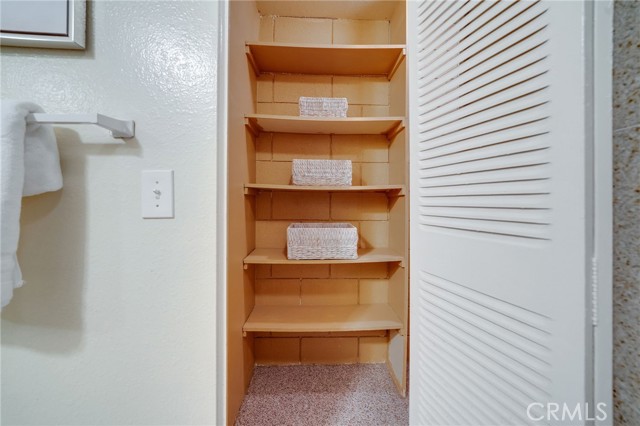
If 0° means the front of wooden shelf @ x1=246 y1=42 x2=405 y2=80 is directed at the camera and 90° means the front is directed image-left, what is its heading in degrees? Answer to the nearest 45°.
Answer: approximately 0°

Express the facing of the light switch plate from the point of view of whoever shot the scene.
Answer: facing the viewer

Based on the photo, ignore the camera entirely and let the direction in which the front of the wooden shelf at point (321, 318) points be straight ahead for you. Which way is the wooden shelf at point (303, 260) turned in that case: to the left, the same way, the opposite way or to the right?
the same way

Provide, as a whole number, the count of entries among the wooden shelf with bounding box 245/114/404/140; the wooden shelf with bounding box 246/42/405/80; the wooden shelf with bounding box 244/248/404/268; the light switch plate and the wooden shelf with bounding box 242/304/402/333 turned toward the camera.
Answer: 5

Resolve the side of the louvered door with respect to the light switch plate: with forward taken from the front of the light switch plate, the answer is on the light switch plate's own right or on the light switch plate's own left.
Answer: on the light switch plate's own left

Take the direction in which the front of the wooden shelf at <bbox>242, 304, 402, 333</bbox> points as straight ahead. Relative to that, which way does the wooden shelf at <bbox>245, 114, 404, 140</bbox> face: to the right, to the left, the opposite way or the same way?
the same way

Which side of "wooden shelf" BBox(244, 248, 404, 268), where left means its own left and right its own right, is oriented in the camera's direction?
front

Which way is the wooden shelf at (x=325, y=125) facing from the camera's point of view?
toward the camera
